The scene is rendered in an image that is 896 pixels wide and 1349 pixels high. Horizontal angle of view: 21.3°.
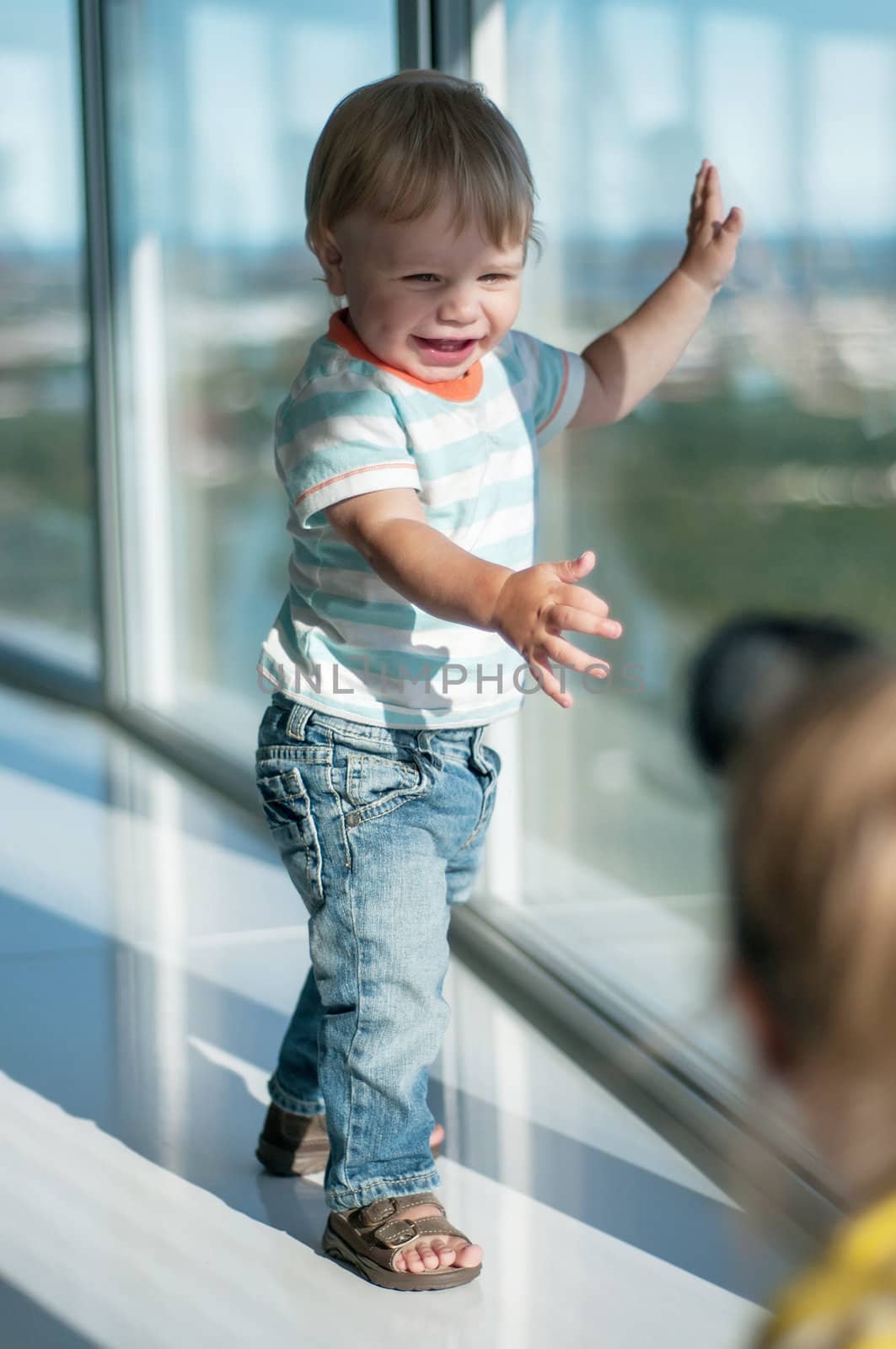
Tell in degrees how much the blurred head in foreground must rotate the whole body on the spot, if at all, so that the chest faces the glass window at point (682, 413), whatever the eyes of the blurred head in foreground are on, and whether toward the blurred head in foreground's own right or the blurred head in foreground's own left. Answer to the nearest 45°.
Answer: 0° — they already face it

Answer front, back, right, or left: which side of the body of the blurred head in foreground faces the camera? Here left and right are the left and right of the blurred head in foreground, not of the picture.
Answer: back

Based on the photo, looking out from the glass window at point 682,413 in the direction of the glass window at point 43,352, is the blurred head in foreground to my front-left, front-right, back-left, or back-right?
back-left

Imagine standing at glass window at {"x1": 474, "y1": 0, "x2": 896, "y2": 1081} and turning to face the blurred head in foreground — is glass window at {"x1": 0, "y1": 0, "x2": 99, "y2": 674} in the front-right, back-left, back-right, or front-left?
back-right
